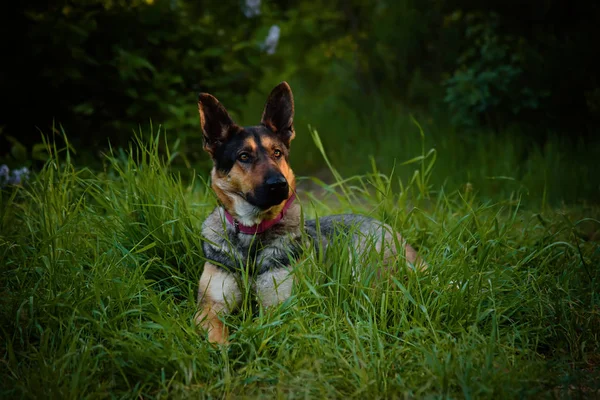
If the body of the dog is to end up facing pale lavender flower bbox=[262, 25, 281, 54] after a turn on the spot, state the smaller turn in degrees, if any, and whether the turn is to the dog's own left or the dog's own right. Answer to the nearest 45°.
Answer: approximately 135° to the dog's own right

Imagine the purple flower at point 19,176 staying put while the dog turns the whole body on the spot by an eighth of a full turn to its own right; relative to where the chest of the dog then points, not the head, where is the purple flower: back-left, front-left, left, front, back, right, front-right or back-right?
front-right

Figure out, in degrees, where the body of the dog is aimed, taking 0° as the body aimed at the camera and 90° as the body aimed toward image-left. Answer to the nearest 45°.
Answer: approximately 45°

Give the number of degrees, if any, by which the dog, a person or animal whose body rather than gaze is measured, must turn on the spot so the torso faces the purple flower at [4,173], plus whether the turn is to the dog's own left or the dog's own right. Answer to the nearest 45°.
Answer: approximately 90° to the dog's own right

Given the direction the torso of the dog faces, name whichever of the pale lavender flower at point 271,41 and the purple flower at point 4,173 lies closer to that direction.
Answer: the purple flower
